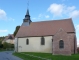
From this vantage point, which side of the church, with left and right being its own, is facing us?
left
